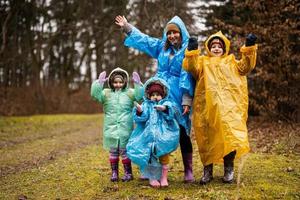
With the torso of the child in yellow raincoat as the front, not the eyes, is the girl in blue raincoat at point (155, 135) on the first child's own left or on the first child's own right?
on the first child's own right

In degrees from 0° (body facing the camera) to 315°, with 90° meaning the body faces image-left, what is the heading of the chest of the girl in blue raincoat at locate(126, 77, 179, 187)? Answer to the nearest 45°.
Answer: approximately 0°

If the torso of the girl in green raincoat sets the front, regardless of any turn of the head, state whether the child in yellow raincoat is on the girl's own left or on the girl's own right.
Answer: on the girl's own left

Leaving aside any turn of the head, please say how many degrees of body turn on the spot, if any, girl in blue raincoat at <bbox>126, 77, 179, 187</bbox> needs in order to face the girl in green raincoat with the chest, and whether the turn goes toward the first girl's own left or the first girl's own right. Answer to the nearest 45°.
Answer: approximately 135° to the first girl's own right

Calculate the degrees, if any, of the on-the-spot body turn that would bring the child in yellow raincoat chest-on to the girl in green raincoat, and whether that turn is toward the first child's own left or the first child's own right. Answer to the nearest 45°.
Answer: approximately 90° to the first child's own right

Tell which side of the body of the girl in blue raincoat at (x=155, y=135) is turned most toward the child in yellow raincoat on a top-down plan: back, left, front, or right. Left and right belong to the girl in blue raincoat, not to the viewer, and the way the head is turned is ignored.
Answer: left
